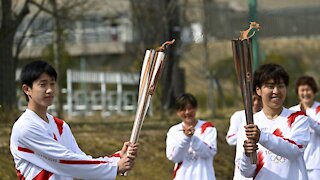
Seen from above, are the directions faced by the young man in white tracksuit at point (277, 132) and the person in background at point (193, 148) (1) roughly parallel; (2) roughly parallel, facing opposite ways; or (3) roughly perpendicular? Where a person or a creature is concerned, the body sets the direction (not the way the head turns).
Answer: roughly parallel

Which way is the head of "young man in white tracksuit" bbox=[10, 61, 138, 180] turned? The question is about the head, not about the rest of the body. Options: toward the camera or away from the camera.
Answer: toward the camera

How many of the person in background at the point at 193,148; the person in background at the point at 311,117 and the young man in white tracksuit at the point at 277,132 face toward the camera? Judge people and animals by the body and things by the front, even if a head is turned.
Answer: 3

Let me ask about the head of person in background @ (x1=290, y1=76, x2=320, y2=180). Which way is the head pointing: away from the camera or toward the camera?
toward the camera

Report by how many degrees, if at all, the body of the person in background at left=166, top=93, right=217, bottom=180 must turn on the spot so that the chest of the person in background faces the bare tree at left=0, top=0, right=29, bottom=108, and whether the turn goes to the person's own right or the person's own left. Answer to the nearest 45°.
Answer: approximately 135° to the person's own right

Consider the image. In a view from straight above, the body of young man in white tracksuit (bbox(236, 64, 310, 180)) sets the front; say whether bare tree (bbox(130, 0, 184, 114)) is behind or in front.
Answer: behind

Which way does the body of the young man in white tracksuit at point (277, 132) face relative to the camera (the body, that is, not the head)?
toward the camera

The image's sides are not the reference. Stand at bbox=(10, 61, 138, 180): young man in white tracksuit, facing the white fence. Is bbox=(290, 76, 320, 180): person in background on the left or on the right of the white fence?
right

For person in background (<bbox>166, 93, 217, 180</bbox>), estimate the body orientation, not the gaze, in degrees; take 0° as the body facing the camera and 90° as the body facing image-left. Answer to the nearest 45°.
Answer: approximately 0°

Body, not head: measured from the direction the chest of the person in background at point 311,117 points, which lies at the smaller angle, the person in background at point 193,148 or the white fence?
the person in background

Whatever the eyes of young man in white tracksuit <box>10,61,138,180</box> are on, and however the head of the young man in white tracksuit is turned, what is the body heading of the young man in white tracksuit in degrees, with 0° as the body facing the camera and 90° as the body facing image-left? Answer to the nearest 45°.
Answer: approximately 315°

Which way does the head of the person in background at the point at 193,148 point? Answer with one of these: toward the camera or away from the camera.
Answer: toward the camera

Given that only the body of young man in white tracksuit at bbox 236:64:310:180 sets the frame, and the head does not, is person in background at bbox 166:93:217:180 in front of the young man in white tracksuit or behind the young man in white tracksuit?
behind

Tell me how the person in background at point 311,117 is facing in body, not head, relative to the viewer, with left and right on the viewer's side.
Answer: facing the viewer
